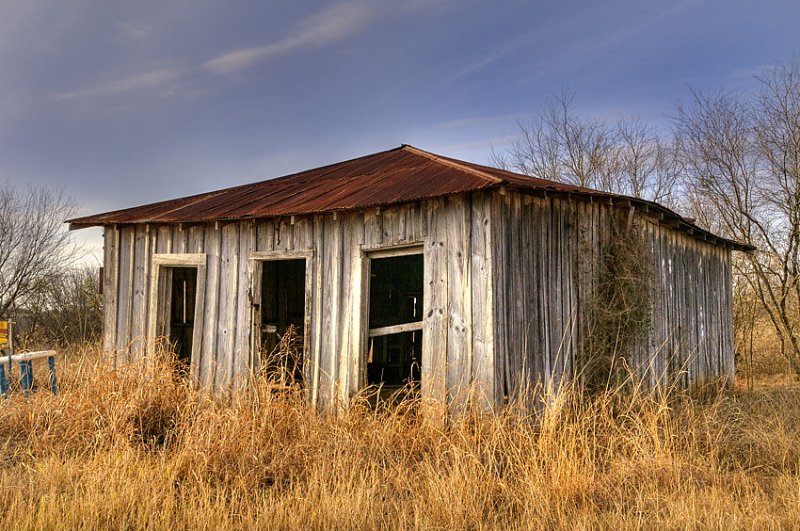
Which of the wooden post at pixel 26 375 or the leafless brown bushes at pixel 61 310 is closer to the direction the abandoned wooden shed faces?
the wooden post

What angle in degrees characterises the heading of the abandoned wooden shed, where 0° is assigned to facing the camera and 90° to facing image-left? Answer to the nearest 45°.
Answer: approximately 45°

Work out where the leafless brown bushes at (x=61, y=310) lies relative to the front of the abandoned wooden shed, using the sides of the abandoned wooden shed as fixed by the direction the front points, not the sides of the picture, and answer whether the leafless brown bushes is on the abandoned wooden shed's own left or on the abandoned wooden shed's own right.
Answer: on the abandoned wooden shed's own right

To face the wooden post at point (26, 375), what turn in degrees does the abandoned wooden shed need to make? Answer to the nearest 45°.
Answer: approximately 45° to its right
